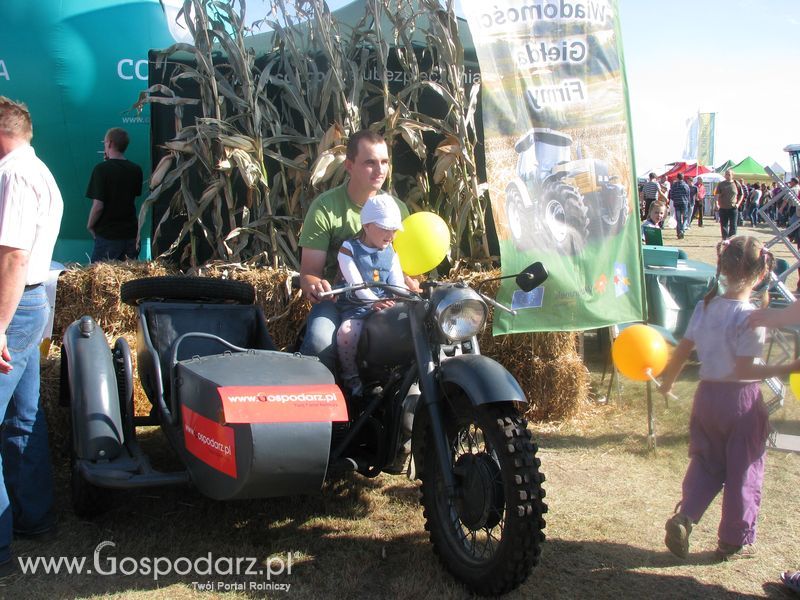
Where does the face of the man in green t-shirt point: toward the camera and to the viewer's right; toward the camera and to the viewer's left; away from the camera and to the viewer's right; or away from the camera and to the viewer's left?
toward the camera and to the viewer's right

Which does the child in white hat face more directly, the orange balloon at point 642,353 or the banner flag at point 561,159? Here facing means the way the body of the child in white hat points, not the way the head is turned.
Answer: the orange balloon

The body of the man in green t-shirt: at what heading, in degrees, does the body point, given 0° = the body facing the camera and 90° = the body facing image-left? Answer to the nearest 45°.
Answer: approximately 315°

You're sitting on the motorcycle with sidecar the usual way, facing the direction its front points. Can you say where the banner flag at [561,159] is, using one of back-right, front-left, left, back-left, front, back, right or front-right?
left

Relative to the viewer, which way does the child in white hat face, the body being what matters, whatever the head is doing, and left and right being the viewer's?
facing the viewer and to the right of the viewer
